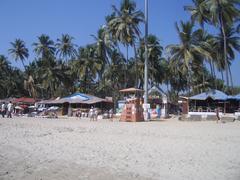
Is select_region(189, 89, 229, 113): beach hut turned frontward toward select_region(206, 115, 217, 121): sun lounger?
yes

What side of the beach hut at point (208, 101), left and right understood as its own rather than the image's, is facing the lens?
front

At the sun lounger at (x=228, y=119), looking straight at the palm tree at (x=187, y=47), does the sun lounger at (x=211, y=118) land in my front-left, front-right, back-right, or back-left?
front-left

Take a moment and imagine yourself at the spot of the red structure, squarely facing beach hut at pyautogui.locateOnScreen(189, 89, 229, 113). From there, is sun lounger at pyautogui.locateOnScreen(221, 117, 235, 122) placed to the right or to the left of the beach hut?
right

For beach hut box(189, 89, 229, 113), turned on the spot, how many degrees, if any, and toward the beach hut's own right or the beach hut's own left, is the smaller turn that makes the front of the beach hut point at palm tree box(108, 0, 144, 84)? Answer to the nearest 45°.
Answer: approximately 90° to the beach hut's own right

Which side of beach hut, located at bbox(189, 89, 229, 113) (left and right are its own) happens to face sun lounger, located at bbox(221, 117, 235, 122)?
front
